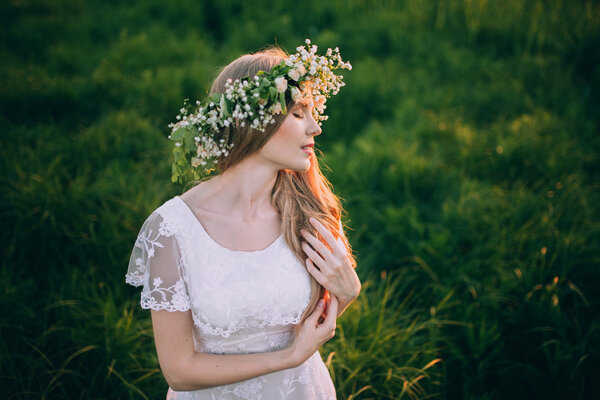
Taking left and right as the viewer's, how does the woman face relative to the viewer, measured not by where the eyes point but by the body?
facing the viewer and to the right of the viewer

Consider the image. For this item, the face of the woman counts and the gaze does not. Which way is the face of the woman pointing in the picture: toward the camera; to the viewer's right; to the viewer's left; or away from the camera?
to the viewer's right
